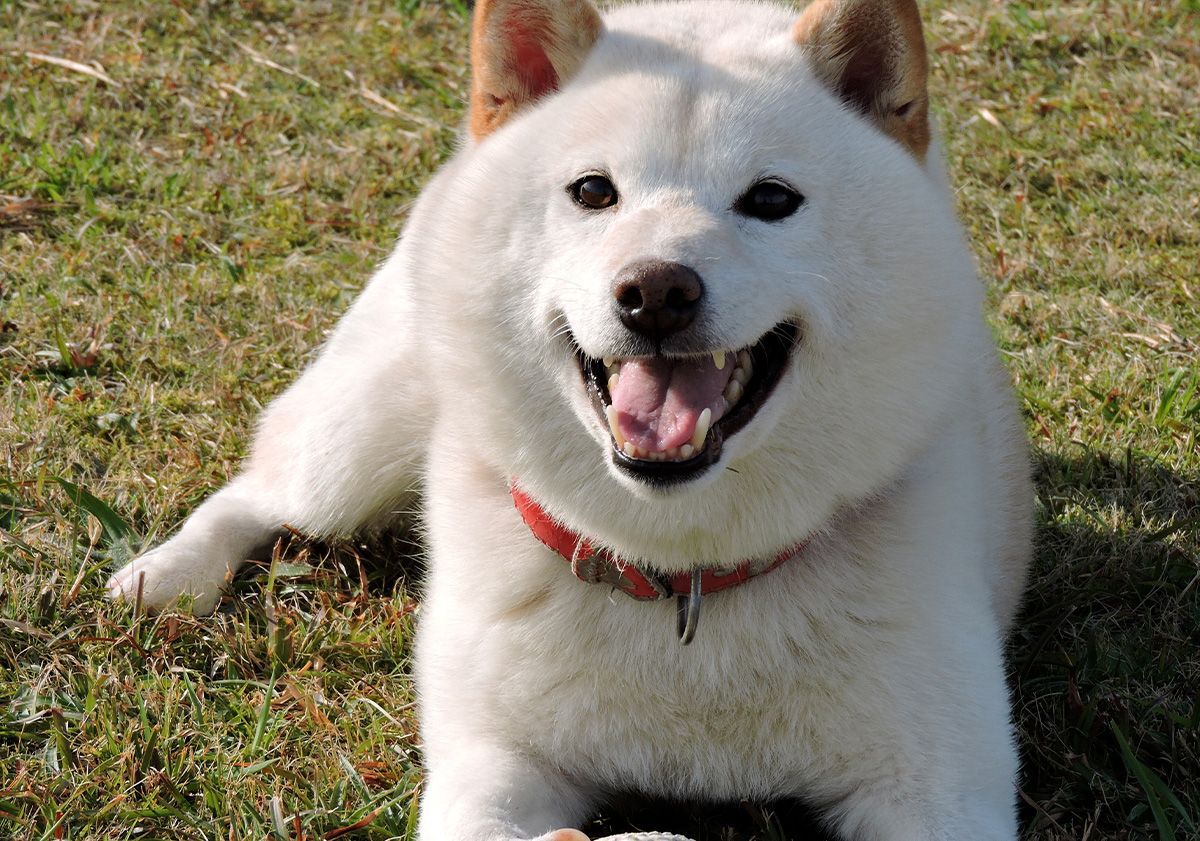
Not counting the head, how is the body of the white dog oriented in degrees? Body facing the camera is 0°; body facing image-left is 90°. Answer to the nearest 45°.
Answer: approximately 0°
